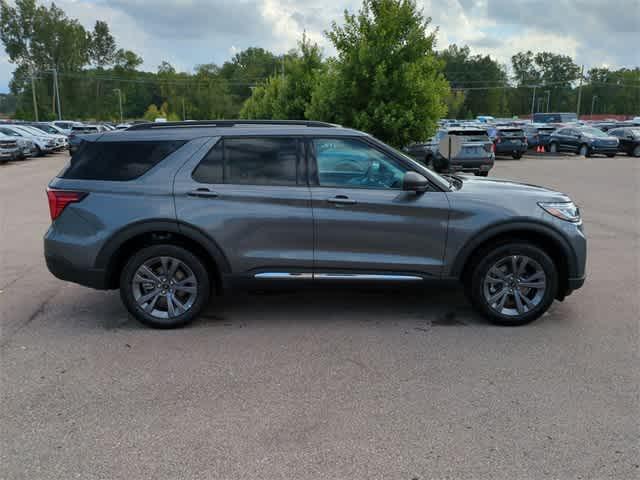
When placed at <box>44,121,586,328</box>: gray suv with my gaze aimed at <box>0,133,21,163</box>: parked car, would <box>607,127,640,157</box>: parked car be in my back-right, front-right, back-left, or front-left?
front-right

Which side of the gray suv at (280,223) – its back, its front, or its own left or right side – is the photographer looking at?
right

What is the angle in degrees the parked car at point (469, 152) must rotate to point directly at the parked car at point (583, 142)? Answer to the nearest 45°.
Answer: approximately 90° to its right

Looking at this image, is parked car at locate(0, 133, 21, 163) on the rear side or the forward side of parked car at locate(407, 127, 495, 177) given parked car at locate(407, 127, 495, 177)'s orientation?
on the forward side

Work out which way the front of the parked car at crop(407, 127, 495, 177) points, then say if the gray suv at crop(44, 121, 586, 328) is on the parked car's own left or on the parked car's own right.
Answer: on the parked car's own left

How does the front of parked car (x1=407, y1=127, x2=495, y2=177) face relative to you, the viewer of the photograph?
facing away from the viewer and to the left of the viewer

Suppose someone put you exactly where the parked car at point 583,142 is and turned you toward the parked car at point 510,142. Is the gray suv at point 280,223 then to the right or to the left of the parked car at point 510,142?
left

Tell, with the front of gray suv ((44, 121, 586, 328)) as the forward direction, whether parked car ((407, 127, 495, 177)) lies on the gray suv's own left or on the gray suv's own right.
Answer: on the gray suv's own left

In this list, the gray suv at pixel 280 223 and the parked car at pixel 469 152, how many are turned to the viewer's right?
1

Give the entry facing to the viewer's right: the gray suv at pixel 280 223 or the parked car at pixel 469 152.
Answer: the gray suv

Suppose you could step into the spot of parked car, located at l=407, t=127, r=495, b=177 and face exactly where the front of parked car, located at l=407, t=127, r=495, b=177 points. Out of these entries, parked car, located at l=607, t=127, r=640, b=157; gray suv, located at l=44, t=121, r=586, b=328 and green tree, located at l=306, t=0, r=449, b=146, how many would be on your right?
1
